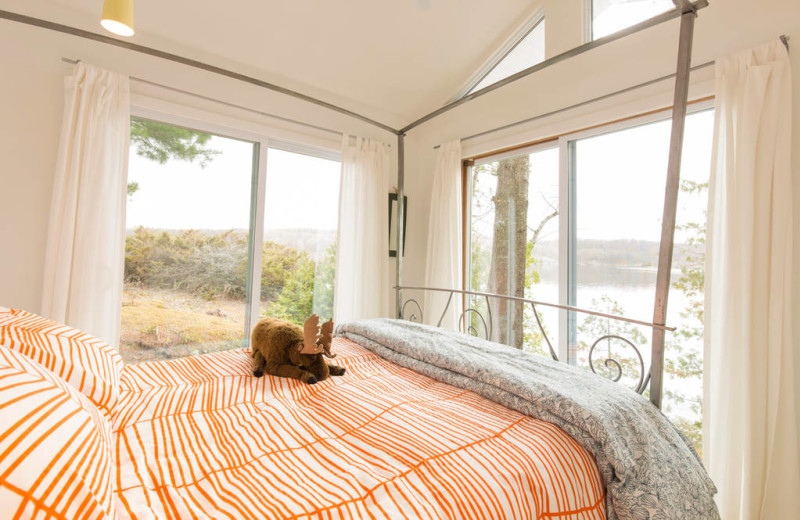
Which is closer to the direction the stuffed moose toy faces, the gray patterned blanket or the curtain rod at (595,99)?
the gray patterned blanket

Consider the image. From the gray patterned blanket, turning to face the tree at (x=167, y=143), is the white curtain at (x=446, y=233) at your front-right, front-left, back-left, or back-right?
front-right

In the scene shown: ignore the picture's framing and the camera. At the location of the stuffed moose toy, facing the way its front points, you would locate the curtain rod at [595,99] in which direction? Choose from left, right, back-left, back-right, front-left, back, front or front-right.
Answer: front-left

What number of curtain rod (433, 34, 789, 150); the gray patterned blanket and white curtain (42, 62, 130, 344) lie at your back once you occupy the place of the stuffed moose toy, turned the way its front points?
1

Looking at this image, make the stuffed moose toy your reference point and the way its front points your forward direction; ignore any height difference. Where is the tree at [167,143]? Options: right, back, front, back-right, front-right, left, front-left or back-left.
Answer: back

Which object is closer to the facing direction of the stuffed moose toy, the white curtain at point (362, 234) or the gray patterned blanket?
the gray patterned blanket

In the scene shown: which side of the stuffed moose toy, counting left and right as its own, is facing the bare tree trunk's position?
left

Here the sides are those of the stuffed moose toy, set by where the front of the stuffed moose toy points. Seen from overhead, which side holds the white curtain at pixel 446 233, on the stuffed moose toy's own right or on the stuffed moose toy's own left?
on the stuffed moose toy's own left

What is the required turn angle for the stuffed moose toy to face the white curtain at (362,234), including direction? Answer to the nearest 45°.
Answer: approximately 135° to its left

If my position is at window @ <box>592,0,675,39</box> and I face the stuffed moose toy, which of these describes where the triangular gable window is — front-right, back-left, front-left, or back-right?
front-right

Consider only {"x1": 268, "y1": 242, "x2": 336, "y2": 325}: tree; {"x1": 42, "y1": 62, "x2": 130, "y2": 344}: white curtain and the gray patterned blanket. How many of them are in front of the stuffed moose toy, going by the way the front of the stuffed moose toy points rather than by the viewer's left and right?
1

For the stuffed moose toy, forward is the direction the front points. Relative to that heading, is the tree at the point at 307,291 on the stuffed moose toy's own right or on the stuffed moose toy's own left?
on the stuffed moose toy's own left

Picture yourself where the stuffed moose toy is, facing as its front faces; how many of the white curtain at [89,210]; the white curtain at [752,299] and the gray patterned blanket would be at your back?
1

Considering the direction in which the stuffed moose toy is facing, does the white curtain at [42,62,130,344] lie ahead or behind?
behind

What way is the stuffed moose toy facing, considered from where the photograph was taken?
facing the viewer and to the right of the viewer
